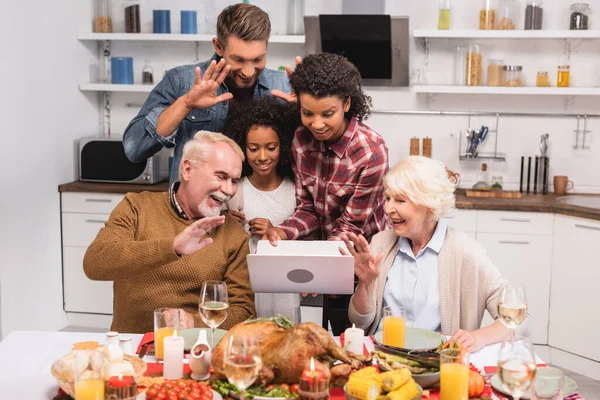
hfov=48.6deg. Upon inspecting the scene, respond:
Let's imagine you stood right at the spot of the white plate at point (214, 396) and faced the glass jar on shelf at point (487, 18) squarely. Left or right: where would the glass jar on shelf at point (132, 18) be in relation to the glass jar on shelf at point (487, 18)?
left

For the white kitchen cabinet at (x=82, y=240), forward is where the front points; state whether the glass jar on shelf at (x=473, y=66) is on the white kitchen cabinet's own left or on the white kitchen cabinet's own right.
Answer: on the white kitchen cabinet's own left

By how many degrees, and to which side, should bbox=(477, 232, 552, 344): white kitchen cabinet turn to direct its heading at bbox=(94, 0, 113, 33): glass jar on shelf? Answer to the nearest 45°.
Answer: approximately 90° to its right

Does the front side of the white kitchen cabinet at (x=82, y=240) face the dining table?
yes

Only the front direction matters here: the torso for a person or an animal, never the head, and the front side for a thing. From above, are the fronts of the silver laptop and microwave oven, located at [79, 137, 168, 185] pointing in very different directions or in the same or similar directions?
very different directions

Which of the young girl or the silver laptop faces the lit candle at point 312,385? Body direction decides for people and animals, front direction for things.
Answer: the young girl

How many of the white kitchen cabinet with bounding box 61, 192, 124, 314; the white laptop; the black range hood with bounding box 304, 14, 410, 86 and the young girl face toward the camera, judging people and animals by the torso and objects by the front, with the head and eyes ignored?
3

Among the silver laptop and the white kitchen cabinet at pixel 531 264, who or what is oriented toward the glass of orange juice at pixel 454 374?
the white kitchen cabinet

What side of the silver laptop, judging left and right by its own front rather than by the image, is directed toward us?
back
